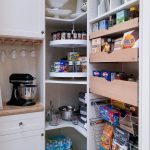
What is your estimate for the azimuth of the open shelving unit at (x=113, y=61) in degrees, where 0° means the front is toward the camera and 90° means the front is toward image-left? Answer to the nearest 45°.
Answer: approximately 45°

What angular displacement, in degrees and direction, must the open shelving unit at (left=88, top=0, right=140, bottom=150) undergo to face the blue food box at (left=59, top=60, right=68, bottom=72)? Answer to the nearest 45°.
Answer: approximately 90° to its right

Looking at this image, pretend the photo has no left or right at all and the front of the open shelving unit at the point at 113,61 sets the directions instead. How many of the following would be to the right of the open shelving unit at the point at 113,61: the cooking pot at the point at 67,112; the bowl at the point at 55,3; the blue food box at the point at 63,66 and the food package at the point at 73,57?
4

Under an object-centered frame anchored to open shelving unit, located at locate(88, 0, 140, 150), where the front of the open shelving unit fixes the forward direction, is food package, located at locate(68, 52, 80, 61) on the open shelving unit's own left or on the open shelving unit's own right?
on the open shelving unit's own right

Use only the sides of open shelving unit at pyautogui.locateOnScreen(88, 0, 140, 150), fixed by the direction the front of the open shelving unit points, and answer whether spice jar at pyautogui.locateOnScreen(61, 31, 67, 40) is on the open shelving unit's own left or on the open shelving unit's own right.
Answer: on the open shelving unit's own right
